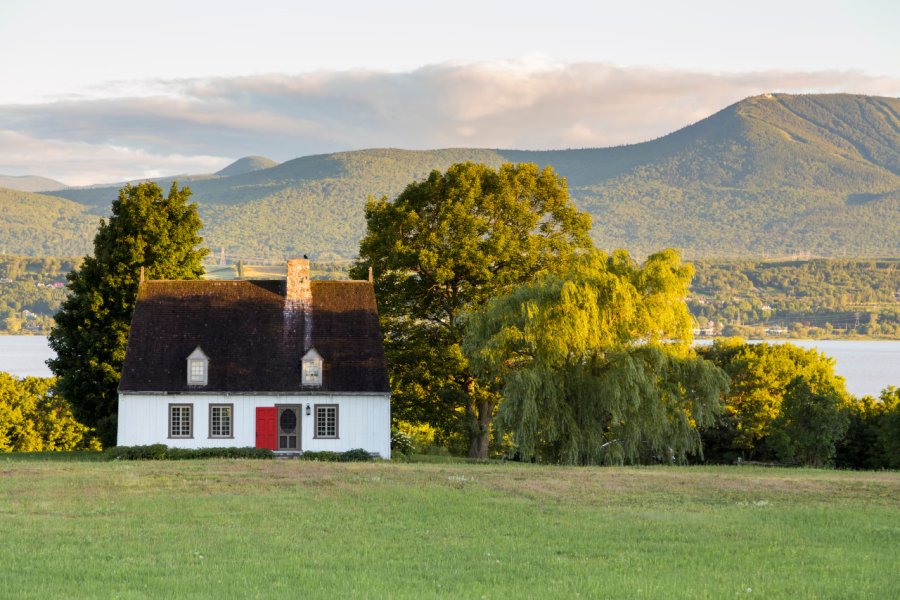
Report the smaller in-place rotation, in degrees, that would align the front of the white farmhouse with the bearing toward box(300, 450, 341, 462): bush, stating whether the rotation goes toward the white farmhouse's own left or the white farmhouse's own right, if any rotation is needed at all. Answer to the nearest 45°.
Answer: approximately 45° to the white farmhouse's own left

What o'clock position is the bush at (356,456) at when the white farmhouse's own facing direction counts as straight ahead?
The bush is roughly at 10 o'clock from the white farmhouse.

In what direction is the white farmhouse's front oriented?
toward the camera

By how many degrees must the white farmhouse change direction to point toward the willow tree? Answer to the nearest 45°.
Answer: approximately 90° to its left

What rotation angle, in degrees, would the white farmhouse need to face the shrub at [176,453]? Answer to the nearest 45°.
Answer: approximately 45° to its right
